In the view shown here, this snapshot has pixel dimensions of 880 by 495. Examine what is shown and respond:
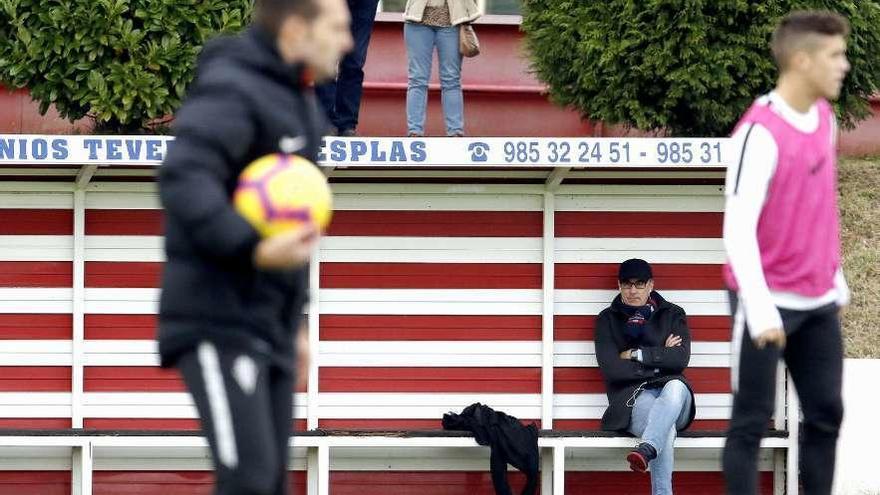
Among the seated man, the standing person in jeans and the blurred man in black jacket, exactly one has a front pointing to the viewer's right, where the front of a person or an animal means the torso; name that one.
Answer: the blurred man in black jacket

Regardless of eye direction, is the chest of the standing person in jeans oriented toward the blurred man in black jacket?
yes

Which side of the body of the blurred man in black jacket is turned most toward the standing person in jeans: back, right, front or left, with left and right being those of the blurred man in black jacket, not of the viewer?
left

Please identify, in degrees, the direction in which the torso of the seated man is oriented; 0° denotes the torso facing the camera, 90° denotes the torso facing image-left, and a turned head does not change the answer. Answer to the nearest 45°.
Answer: approximately 0°

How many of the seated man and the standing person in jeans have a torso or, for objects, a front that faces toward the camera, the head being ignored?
2

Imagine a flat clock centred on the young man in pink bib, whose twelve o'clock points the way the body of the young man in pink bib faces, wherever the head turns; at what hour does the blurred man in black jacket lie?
The blurred man in black jacket is roughly at 3 o'clock from the young man in pink bib.

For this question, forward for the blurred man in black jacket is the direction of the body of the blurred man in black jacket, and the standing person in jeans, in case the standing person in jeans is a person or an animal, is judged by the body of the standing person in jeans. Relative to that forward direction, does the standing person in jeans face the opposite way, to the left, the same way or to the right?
to the right

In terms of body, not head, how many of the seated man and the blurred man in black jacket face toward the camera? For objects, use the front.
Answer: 1

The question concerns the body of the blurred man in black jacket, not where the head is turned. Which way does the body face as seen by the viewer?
to the viewer's right
